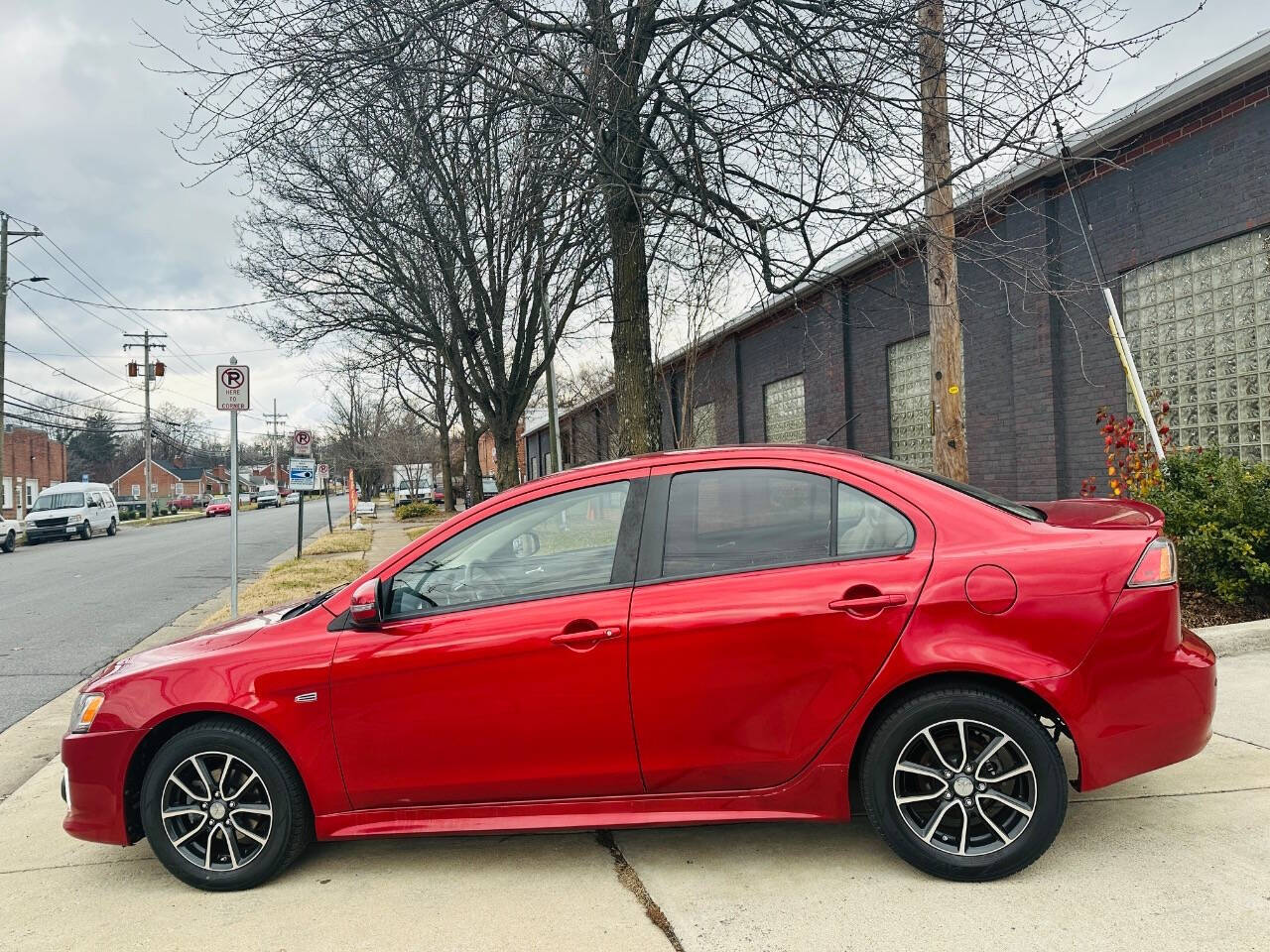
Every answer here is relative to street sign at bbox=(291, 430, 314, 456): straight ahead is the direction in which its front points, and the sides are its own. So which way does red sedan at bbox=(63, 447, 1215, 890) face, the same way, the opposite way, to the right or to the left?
to the right

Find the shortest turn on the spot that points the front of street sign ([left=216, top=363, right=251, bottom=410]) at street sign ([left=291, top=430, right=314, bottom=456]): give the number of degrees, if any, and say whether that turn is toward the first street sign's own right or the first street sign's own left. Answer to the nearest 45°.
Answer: approximately 180°

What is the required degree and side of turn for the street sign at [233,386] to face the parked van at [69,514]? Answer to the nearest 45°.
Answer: approximately 180°

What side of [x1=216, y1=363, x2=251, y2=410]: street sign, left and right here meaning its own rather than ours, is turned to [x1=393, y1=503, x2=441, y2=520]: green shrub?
back

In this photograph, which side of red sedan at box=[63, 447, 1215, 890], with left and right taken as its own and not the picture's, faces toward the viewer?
left

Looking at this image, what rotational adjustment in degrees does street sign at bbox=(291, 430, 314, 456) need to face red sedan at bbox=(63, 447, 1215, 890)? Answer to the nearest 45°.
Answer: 0° — it already faces it

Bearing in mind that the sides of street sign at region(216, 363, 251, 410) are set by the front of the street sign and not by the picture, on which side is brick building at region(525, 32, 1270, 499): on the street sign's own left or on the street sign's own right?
on the street sign's own left

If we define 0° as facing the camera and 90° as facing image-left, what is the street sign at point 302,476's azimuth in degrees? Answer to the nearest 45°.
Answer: approximately 0°

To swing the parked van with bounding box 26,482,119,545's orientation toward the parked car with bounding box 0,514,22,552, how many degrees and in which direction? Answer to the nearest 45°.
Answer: approximately 45° to its left

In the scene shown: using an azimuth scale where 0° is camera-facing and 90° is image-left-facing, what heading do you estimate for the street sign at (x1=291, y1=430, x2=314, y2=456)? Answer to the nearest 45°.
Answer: approximately 0°
